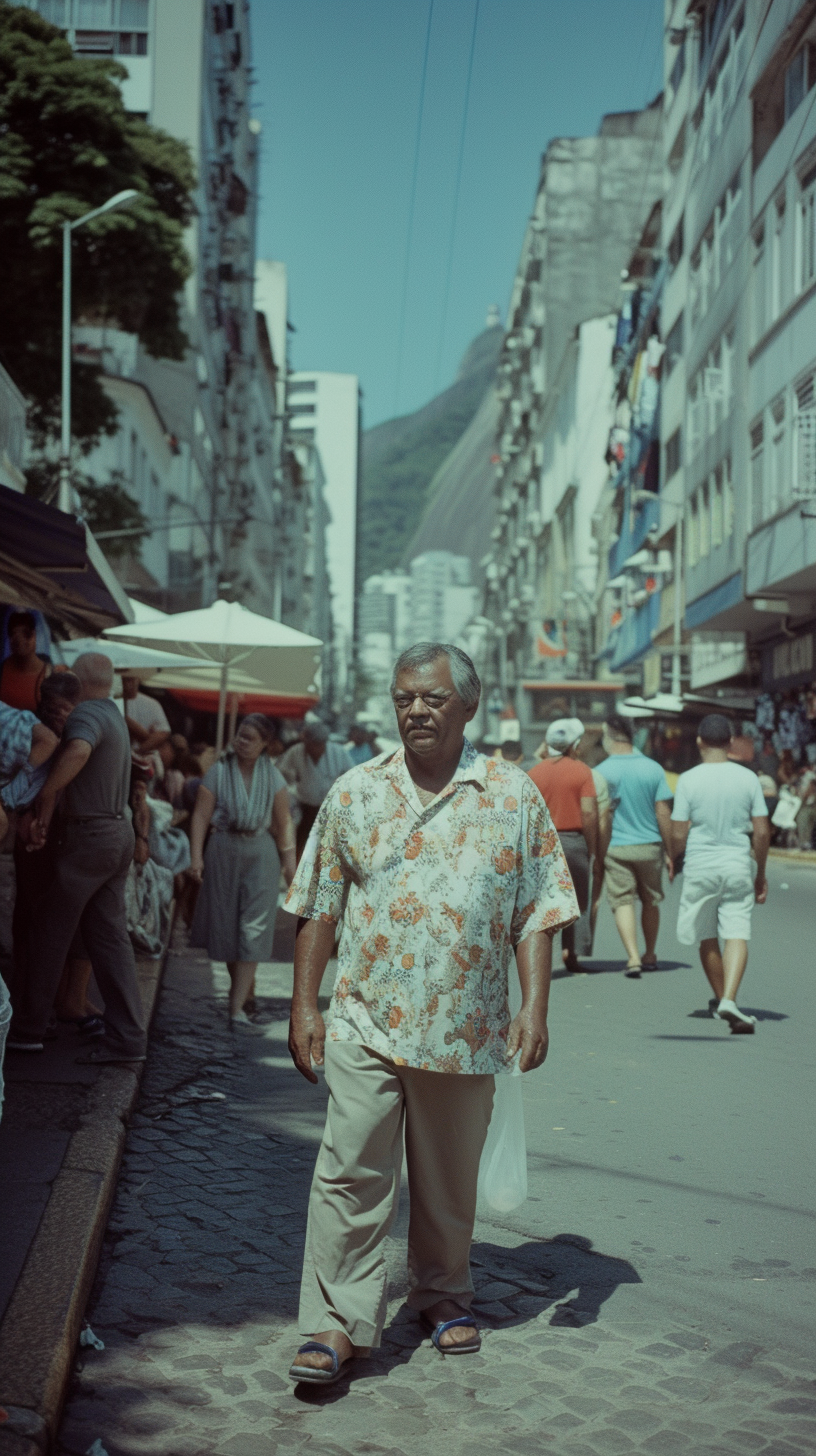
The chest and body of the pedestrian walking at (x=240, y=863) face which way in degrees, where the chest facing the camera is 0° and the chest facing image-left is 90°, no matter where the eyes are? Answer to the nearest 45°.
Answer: approximately 0°

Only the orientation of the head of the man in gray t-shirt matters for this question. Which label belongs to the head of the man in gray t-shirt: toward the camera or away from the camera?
away from the camera

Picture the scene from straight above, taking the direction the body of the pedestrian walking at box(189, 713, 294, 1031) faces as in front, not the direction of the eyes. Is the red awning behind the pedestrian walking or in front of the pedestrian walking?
behind

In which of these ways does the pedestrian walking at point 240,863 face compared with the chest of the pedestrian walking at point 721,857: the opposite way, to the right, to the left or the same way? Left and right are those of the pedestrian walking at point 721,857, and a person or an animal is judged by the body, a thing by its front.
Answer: the opposite way

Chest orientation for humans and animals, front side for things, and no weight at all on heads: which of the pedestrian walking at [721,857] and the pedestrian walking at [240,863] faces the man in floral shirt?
the pedestrian walking at [240,863]

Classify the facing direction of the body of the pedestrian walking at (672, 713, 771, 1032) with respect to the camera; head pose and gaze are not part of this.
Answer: away from the camera

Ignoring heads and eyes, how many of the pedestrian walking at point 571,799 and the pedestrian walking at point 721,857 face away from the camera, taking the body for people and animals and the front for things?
2

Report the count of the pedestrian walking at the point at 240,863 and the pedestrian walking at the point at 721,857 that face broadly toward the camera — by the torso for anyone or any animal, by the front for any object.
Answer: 1

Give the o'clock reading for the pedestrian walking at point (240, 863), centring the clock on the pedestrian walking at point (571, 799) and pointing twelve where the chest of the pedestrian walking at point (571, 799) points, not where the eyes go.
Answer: the pedestrian walking at point (240, 863) is roughly at 7 o'clock from the pedestrian walking at point (571, 799).

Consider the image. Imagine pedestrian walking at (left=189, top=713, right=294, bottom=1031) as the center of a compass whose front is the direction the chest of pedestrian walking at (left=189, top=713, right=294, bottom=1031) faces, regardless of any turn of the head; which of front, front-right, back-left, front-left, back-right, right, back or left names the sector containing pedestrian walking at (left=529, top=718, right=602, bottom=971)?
back-left

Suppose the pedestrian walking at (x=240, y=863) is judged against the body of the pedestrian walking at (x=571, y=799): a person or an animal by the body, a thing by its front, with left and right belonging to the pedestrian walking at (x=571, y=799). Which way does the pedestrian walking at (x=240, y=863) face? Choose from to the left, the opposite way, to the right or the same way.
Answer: the opposite way

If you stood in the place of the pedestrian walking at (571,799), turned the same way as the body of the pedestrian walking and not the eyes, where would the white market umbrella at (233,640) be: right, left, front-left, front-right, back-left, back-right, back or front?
front-left

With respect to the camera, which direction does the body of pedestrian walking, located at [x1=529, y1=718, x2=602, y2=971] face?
away from the camera

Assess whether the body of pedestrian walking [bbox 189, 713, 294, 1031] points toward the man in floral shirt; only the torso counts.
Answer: yes

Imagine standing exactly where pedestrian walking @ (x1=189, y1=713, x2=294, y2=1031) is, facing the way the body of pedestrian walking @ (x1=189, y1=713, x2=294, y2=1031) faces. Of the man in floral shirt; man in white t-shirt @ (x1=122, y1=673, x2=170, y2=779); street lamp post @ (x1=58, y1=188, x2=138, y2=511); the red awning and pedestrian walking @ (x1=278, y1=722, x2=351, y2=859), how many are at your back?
4
